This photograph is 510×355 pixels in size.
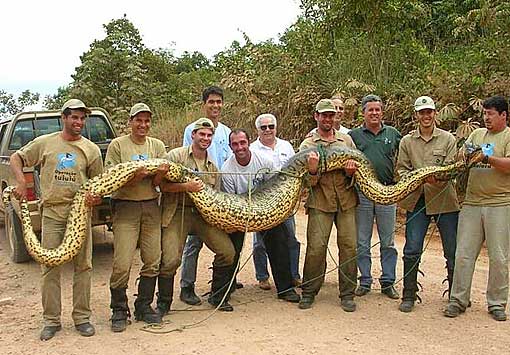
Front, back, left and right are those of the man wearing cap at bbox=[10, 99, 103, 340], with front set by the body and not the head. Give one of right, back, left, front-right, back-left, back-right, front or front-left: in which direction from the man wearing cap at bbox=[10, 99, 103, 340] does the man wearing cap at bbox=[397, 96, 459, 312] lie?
left

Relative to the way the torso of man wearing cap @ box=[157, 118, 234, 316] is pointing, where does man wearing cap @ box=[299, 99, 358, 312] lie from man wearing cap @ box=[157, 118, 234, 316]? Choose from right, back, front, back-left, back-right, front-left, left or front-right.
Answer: front-left

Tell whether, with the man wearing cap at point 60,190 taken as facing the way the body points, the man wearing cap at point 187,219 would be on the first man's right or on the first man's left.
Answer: on the first man's left

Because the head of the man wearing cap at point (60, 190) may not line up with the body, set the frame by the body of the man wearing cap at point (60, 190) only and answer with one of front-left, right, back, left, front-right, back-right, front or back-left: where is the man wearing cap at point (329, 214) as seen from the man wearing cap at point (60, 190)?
left

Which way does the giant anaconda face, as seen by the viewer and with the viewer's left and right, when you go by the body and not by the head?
facing to the right of the viewer

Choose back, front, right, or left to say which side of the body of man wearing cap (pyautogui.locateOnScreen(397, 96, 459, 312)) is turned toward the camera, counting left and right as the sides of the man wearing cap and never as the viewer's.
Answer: front

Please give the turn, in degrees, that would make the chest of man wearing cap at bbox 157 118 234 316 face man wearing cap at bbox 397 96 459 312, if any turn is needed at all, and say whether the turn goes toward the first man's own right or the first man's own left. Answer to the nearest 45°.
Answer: approximately 45° to the first man's own left

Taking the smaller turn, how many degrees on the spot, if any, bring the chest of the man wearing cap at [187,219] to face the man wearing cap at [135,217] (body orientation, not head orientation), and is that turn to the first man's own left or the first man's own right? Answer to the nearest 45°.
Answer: approximately 90° to the first man's own right

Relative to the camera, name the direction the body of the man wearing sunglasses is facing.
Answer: toward the camera

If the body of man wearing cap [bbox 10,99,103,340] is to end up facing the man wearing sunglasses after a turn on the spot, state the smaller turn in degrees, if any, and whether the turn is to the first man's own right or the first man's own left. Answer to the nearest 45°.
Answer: approximately 90° to the first man's own left

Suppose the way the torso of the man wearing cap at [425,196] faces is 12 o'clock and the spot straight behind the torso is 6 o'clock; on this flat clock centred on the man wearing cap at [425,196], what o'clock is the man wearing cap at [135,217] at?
the man wearing cap at [135,217] is roughly at 2 o'clock from the man wearing cap at [425,196].

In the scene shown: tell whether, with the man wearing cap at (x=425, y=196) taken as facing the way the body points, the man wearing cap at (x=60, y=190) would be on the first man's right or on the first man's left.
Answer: on the first man's right

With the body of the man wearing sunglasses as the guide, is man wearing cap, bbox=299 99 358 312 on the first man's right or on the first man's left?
on the first man's left

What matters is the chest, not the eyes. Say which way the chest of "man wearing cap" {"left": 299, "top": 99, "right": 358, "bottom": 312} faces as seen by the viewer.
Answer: toward the camera
